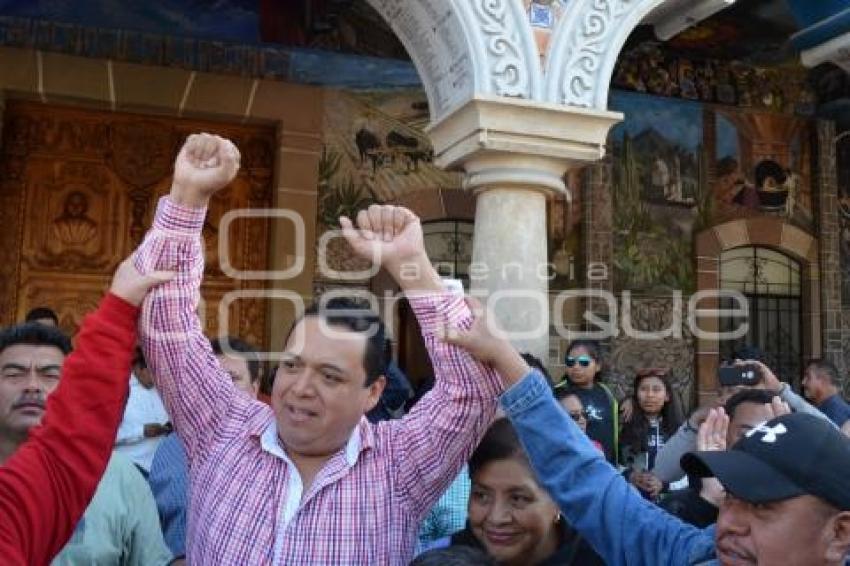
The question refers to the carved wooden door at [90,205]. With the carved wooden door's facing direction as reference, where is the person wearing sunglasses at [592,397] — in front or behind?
in front

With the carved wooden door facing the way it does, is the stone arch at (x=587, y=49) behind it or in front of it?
in front

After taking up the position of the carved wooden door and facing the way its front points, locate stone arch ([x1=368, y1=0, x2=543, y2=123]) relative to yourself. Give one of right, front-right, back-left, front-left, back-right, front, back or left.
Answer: front-left

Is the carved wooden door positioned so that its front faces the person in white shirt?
yes

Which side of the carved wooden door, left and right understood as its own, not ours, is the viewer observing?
front

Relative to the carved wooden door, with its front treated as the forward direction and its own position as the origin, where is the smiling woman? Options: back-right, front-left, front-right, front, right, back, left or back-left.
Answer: front

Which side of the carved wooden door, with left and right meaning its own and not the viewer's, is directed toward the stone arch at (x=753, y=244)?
left

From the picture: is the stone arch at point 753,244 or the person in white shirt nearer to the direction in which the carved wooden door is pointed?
the person in white shirt

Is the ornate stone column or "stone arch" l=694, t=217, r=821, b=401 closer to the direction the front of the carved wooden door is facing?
the ornate stone column

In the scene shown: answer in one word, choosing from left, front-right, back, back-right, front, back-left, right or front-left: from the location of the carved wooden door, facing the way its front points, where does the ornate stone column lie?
front-left

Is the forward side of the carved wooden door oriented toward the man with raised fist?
yes

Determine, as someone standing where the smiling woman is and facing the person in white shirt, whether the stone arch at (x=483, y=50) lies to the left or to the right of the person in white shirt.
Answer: right
